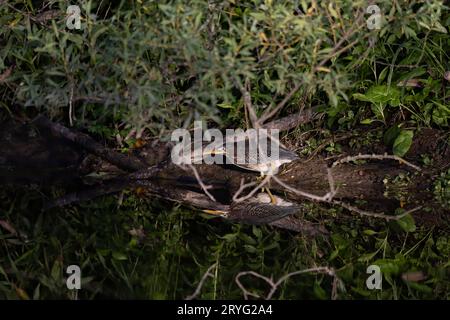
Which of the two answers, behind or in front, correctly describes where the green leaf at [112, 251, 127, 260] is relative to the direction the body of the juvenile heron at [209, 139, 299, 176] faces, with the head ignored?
in front

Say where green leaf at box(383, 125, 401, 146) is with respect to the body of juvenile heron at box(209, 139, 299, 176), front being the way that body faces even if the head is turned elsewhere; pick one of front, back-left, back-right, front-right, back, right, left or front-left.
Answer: back

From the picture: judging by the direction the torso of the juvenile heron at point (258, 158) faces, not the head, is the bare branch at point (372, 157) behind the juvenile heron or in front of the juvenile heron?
behind

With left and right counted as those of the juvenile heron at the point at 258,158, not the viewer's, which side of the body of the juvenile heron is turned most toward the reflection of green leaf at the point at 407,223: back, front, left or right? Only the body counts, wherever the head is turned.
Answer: back

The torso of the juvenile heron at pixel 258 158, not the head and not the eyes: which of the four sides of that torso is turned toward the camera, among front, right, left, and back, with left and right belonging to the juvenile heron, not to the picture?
left

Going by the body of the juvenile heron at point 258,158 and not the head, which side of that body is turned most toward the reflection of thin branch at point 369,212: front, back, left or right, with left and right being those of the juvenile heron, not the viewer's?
back

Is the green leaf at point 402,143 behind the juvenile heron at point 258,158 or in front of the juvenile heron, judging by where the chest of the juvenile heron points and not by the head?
behind

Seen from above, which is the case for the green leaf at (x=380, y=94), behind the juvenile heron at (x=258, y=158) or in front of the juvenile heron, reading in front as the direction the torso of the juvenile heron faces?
behind
